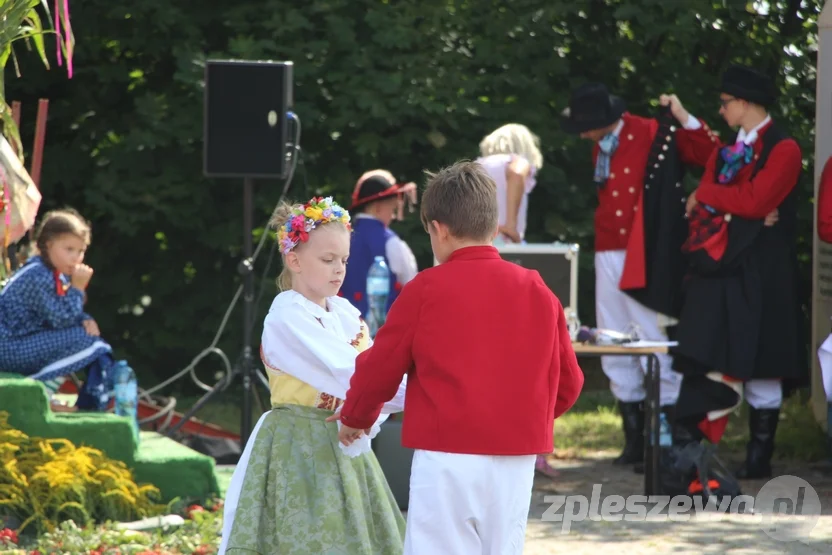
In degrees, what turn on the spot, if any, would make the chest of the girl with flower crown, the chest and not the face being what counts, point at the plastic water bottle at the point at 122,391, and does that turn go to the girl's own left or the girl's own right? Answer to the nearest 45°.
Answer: approximately 135° to the girl's own left

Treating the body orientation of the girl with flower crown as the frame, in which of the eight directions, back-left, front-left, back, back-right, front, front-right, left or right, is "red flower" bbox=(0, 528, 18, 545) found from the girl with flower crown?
back

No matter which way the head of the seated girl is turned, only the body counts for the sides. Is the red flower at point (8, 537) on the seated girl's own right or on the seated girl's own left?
on the seated girl's own right

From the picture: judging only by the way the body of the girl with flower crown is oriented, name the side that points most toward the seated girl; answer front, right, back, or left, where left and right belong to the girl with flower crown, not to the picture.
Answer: back

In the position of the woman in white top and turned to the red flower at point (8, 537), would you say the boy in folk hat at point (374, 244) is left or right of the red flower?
right

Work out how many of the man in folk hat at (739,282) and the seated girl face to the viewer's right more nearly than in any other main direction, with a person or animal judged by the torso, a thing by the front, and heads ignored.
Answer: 1

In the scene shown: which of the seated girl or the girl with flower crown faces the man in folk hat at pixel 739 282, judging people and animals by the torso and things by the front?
the seated girl

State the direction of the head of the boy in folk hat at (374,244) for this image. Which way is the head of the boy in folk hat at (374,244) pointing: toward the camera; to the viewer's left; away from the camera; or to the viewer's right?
to the viewer's right

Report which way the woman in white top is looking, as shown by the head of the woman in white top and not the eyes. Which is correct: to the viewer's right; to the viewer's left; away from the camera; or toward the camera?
away from the camera

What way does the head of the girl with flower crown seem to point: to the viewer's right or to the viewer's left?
to the viewer's right

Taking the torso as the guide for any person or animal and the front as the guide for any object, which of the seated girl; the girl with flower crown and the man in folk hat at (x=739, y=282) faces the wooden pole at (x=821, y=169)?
the seated girl

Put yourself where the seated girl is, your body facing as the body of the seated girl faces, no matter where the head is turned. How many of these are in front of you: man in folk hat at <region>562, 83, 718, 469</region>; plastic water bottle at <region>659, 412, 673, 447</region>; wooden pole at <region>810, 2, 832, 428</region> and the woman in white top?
4

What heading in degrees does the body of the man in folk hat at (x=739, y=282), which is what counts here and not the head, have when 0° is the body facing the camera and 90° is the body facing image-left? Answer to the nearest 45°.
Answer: approximately 45°

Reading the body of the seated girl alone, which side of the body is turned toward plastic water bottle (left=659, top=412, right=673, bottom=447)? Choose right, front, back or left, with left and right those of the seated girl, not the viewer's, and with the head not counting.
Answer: front

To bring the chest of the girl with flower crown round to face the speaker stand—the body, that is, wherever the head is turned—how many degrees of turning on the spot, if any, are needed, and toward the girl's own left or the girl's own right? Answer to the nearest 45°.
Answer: approximately 135° to the girl's own left

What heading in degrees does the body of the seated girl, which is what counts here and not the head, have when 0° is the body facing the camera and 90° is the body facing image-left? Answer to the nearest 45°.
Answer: approximately 270°

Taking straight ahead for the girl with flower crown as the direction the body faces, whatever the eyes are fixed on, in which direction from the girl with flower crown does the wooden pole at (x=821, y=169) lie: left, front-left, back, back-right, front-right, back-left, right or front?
left
